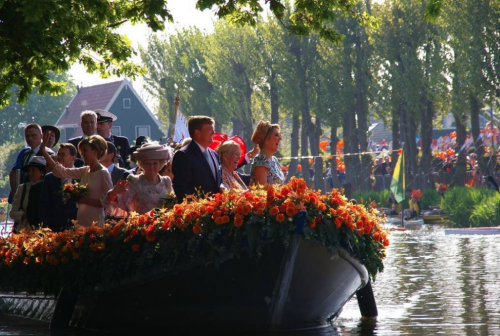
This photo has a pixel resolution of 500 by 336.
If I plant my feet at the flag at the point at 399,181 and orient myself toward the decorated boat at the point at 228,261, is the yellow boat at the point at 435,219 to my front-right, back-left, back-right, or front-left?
back-left

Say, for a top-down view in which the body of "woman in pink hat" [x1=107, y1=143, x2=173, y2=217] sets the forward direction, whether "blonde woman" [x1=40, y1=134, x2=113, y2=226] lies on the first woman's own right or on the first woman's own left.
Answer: on the first woman's own right

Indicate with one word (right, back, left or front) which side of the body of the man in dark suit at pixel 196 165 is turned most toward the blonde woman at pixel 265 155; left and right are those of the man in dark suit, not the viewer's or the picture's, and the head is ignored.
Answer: left

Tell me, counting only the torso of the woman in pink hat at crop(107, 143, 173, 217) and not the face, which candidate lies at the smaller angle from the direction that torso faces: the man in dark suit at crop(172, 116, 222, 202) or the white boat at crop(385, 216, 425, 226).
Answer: the man in dark suit

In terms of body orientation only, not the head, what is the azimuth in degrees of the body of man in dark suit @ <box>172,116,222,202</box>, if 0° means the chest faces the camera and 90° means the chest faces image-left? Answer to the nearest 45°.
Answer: approximately 315°

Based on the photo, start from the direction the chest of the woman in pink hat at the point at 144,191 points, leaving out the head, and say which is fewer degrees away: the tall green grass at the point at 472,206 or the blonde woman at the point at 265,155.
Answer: the blonde woman

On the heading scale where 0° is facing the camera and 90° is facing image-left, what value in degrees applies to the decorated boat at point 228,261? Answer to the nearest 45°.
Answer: approximately 315°
